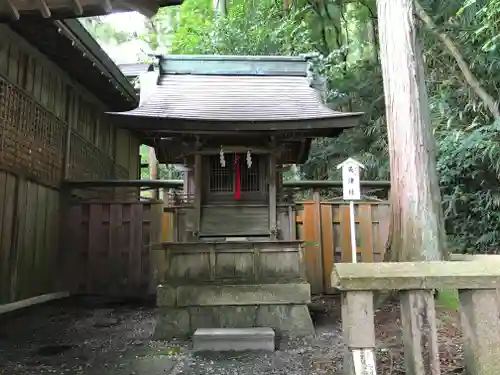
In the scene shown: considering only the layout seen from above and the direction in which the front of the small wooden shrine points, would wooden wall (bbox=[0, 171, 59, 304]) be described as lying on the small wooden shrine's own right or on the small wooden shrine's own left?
on the small wooden shrine's own right

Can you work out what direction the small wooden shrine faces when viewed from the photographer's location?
facing the viewer

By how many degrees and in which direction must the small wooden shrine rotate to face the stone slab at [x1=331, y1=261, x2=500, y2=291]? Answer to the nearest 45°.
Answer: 0° — it already faces it

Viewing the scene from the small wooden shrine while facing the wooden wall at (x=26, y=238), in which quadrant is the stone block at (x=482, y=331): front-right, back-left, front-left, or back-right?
back-left

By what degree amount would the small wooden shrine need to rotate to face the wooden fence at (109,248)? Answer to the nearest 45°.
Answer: approximately 135° to its right

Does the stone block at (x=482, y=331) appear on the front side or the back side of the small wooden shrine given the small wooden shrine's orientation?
on the front side

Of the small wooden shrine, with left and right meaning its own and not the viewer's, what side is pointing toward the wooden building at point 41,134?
right

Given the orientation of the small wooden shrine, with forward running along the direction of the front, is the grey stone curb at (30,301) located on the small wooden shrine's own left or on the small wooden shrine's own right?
on the small wooden shrine's own right
